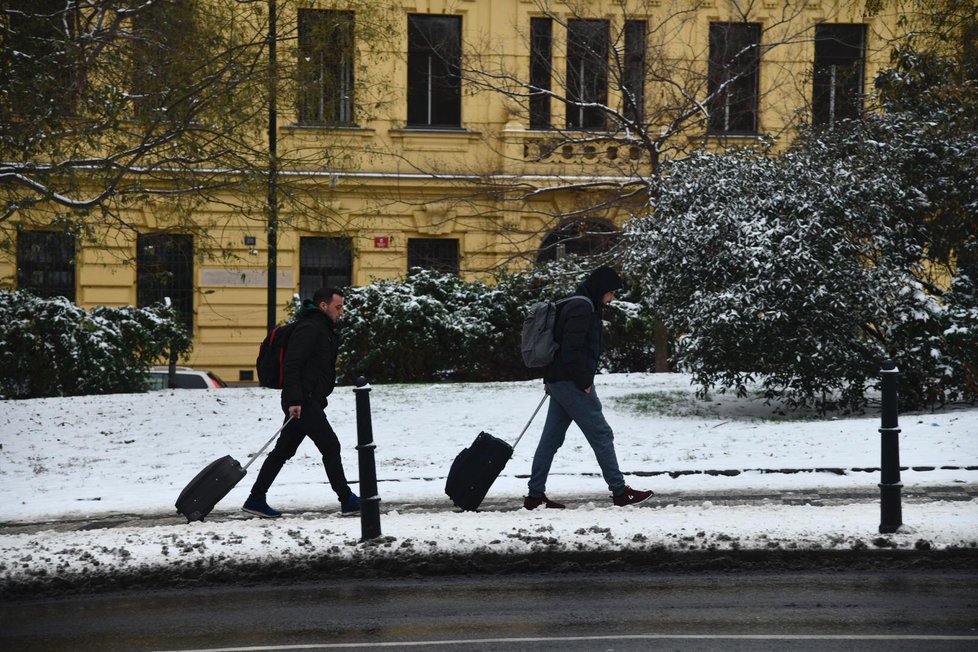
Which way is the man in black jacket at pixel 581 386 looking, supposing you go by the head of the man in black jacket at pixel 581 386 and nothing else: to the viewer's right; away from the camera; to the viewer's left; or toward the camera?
to the viewer's right

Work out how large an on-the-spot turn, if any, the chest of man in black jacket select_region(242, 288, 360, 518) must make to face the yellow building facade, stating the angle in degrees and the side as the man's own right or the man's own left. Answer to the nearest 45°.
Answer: approximately 90° to the man's own left

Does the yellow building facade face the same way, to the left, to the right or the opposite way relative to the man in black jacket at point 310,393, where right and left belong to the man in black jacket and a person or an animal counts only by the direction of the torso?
to the right

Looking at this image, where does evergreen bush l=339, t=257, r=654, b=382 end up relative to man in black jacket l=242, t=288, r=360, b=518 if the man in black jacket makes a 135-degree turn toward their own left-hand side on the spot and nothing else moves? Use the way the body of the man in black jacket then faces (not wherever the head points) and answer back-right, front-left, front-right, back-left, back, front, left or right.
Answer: front-right

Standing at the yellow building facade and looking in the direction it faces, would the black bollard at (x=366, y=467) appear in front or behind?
in front

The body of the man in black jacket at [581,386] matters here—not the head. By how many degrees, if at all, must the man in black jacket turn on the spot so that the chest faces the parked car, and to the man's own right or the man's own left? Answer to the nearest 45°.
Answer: approximately 135° to the man's own left

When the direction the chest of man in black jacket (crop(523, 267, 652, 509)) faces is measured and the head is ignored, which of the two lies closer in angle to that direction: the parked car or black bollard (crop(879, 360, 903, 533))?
the black bollard

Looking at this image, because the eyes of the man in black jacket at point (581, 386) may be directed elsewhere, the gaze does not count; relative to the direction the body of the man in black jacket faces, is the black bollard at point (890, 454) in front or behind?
in front

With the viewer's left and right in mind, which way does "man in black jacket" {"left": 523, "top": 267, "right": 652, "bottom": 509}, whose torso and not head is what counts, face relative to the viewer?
facing to the right of the viewer

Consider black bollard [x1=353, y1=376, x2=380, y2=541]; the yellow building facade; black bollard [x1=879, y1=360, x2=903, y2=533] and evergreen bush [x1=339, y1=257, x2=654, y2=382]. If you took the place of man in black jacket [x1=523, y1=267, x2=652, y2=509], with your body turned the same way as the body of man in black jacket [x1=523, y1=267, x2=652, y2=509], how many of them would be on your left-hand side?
2

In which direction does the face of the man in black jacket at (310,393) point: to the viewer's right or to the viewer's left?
to the viewer's right

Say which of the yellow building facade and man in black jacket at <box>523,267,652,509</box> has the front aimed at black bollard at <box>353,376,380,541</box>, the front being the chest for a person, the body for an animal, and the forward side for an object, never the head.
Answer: the yellow building facade

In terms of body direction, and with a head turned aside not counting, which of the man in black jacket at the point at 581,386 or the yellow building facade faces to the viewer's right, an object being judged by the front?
the man in black jacket

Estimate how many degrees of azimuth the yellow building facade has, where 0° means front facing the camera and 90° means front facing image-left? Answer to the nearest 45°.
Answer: approximately 0°

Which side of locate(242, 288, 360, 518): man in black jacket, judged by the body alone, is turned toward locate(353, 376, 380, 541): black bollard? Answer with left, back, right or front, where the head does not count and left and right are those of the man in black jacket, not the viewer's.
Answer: right

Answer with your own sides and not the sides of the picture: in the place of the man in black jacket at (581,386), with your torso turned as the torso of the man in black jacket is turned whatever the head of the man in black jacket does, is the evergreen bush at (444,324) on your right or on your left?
on your left

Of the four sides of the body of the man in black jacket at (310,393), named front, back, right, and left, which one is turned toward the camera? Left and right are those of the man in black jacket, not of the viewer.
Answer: right

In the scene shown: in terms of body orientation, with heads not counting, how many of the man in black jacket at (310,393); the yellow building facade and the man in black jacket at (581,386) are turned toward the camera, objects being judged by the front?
1
